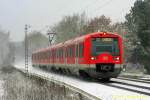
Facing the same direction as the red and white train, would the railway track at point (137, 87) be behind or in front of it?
in front

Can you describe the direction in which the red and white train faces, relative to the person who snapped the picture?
facing the viewer and to the right of the viewer
